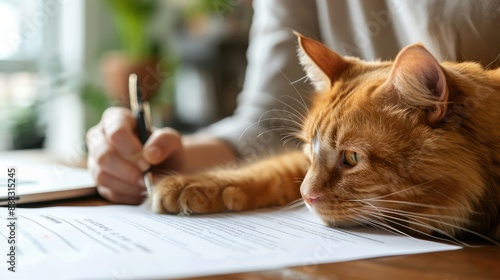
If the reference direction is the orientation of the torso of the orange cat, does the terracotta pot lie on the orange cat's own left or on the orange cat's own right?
on the orange cat's own right

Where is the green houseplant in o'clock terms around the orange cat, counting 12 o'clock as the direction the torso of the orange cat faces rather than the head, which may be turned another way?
The green houseplant is roughly at 2 o'clock from the orange cat.

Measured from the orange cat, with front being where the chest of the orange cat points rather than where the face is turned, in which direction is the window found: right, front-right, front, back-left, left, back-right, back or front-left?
front-right

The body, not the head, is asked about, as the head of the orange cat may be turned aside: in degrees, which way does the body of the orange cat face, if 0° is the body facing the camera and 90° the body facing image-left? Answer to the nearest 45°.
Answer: approximately 90°
